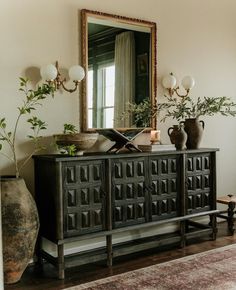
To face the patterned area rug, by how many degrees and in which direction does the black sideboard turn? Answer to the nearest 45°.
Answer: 0° — it already faces it

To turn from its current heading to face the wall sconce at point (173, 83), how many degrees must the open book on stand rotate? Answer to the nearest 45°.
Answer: approximately 90° to its left

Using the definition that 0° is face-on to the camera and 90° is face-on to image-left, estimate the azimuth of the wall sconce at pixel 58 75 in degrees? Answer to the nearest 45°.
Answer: approximately 315°

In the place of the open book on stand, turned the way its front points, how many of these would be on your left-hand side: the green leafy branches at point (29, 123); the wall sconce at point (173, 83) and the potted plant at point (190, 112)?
2

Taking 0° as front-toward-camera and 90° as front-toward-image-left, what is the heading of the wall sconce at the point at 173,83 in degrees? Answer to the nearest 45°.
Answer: approximately 315°
